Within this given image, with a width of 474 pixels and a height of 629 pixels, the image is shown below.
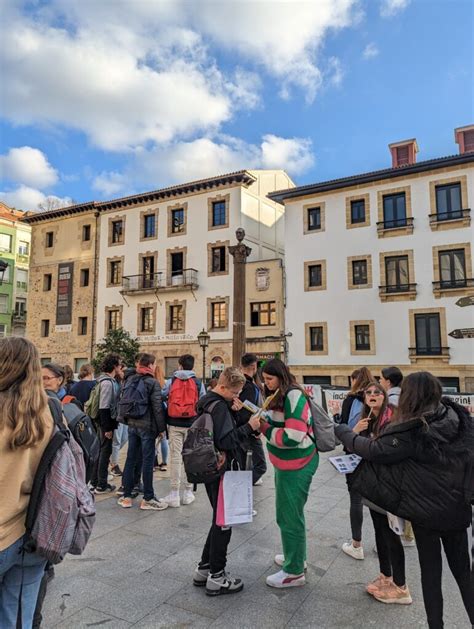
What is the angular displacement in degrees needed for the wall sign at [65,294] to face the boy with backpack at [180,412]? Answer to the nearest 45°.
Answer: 0° — it already faces them

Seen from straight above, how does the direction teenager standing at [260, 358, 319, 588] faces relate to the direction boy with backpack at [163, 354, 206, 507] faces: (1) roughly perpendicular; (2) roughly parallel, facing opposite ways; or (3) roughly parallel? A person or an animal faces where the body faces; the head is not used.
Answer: roughly perpendicular

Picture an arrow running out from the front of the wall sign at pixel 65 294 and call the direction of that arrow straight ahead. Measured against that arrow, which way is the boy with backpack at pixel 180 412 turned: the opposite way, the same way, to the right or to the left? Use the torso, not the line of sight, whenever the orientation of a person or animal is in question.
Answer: the opposite way

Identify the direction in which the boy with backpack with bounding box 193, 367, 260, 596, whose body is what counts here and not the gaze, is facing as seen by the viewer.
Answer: to the viewer's right

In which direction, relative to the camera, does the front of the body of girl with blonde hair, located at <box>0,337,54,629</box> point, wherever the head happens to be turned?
away from the camera

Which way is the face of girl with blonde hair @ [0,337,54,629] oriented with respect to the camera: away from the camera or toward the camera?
away from the camera

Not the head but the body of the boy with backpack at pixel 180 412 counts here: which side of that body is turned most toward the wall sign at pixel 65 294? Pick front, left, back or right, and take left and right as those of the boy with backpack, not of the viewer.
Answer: front

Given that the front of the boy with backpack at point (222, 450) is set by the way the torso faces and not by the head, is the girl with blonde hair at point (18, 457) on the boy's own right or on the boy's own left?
on the boy's own right

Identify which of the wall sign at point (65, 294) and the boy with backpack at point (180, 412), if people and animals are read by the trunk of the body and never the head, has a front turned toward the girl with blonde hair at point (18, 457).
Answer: the wall sign

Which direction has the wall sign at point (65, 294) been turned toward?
toward the camera

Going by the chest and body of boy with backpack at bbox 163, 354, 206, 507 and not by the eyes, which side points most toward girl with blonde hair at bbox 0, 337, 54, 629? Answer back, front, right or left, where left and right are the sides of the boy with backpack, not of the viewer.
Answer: back

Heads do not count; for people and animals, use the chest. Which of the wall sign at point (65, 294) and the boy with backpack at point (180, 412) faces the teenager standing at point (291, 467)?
the wall sign

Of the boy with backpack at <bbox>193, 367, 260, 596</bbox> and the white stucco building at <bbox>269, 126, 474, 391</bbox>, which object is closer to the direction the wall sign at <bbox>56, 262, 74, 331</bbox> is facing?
the boy with backpack

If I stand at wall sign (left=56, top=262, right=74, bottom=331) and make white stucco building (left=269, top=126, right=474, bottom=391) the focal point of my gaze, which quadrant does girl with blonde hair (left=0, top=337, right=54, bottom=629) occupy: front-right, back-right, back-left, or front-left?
front-right

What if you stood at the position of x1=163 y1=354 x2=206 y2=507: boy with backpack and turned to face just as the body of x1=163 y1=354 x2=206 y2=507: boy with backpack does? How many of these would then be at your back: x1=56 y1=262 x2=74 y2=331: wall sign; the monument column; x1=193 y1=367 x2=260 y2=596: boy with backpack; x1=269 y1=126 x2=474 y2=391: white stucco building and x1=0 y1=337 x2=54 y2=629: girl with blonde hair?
2

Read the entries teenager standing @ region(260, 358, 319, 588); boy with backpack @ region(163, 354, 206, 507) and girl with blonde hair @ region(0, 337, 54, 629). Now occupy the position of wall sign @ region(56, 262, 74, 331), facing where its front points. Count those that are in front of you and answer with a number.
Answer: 3

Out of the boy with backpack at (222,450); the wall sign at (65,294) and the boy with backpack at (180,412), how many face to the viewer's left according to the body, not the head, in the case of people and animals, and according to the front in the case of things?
0

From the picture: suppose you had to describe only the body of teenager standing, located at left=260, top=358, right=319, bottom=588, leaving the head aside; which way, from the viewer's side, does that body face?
to the viewer's left

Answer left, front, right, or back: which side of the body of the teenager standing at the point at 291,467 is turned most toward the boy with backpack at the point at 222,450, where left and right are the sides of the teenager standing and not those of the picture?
front
